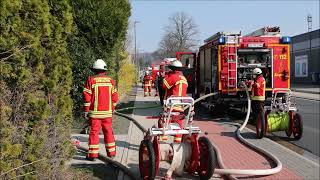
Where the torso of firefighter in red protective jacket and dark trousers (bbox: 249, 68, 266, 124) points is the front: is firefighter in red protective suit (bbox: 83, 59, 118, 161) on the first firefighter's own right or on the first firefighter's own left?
on the first firefighter's own left

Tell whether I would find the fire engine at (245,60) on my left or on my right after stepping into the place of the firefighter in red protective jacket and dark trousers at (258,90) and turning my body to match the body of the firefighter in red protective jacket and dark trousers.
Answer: on my right

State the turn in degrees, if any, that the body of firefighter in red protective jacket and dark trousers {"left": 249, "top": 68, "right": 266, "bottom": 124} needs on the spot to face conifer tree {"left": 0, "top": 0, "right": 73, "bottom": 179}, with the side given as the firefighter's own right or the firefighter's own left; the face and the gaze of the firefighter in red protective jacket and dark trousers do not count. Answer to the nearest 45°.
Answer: approximately 90° to the firefighter's own left

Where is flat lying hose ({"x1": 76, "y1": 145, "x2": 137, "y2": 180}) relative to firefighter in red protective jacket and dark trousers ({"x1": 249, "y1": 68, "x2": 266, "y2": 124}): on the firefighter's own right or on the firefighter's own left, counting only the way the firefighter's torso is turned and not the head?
on the firefighter's own left

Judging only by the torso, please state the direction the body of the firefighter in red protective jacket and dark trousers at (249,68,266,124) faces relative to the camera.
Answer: to the viewer's left
